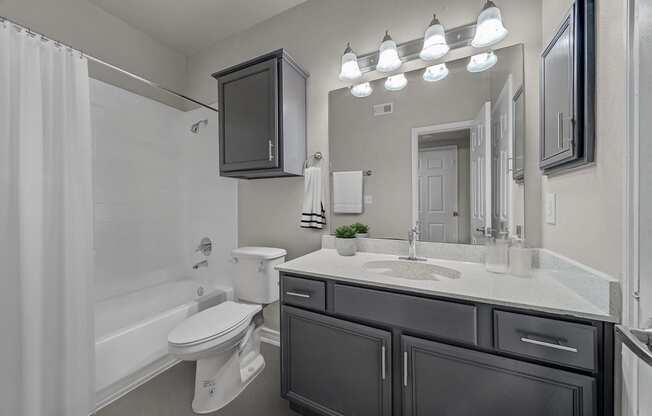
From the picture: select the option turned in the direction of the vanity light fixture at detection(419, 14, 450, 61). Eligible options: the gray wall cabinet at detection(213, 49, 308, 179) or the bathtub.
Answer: the bathtub

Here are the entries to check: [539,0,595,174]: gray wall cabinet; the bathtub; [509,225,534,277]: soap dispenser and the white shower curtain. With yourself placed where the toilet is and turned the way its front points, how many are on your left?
2

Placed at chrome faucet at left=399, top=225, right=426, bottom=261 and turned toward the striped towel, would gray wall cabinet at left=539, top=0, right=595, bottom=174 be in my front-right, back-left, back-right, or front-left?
back-left

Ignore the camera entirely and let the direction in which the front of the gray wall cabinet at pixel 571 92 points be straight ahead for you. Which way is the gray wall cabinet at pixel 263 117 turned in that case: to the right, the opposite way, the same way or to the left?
to the left

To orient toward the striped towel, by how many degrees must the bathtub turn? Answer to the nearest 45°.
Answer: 0° — it already faces it

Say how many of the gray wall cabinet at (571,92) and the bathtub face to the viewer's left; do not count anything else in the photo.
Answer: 1

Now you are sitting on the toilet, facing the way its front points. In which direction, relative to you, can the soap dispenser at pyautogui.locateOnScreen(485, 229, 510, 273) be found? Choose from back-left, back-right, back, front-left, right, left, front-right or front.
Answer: left

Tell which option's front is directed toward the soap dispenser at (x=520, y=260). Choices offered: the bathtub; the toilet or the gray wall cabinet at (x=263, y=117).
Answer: the bathtub

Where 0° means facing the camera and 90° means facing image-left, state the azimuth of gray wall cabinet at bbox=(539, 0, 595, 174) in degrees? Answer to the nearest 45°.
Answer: approximately 90°

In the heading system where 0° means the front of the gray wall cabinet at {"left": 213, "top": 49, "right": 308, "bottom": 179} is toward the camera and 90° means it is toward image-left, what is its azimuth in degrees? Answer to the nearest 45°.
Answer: approximately 45°

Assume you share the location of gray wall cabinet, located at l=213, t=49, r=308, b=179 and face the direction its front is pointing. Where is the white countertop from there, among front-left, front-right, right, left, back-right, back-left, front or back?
left

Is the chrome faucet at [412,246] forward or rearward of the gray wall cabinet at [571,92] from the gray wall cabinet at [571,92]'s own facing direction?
forward

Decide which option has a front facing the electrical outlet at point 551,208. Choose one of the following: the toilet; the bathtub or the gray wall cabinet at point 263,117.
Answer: the bathtub

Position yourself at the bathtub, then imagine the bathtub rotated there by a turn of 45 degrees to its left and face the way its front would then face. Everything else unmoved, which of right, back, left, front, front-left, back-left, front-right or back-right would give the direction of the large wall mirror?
front-right

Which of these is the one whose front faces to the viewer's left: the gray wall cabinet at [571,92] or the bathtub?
the gray wall cabinet

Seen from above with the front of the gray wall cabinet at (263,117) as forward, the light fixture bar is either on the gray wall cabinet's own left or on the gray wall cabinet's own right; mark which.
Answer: on the gray wall cabinet's own left
